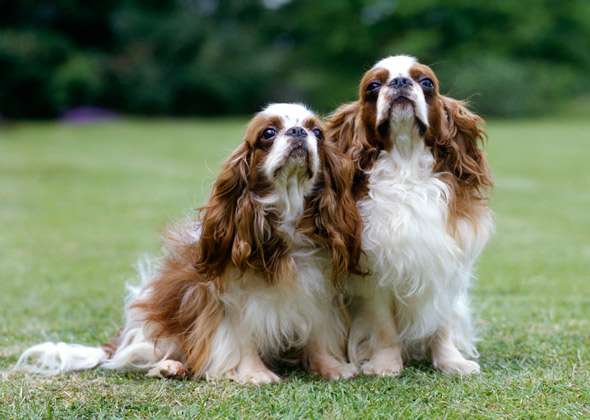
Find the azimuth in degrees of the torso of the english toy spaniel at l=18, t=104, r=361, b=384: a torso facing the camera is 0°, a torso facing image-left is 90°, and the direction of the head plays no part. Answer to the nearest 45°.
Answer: approximately 315°

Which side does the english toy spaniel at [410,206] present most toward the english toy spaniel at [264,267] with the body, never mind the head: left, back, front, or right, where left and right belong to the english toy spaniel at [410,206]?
right

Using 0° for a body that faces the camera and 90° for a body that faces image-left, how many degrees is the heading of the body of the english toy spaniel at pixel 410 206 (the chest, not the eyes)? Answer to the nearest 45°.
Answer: approximately 0°

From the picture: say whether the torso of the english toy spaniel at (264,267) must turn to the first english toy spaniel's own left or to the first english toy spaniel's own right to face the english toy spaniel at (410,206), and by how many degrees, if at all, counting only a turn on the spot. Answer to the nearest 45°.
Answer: approximately 45° to the first english toy spaniel's own left
